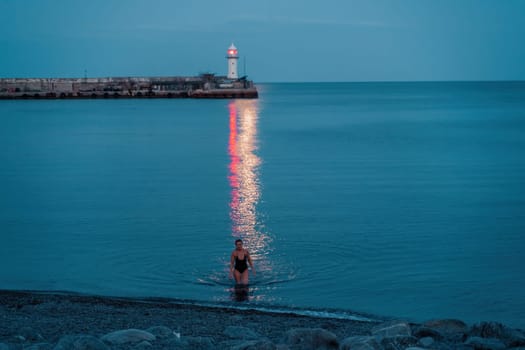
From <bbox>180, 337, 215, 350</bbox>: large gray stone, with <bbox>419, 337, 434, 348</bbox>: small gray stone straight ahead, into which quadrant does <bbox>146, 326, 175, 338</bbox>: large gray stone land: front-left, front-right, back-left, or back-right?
back-left

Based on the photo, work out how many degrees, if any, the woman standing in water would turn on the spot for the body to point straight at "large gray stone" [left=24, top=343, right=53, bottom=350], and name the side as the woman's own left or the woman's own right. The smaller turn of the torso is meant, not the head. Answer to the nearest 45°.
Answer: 0° — they already face it

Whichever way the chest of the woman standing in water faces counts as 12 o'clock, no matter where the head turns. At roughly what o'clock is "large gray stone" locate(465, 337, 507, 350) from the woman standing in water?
The large gray stone is roughly at 11 o'clock from the woman standing in water.

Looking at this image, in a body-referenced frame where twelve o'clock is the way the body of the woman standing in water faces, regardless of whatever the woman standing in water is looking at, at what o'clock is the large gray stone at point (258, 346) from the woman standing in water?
The large gray stone is roughly at 12 o'clock from the woman standing in water.

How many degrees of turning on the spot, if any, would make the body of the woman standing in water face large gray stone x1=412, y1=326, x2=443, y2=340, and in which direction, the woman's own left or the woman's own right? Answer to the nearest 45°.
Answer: approximately 45° to the woman's own left

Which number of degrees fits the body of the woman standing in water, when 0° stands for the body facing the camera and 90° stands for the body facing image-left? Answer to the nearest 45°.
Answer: approximately 0°

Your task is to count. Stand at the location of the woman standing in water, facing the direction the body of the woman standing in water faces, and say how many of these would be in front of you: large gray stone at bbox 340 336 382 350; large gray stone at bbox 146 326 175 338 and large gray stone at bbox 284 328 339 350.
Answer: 3

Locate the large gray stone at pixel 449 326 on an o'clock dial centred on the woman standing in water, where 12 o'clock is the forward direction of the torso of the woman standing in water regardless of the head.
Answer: The large gray stone is roughly at 11 o'clock from the woman standing in water.
